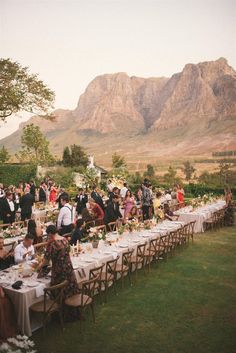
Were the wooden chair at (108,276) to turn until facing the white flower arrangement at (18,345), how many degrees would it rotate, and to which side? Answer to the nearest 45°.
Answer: approximately 90° to its left

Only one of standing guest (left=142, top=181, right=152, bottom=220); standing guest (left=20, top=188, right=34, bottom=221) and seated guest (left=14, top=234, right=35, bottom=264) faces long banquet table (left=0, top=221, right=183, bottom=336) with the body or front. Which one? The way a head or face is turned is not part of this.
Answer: the seated guest

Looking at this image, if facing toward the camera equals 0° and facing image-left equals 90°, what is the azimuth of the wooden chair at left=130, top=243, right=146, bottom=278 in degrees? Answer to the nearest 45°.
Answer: approximately 135°

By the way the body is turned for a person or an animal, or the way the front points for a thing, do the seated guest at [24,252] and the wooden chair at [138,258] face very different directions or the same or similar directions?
very different directions

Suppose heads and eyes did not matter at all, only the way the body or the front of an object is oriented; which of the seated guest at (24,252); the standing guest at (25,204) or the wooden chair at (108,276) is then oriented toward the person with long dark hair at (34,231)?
the wooden chair

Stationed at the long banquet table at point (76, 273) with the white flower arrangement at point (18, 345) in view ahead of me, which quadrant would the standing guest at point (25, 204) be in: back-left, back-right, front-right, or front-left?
back-right

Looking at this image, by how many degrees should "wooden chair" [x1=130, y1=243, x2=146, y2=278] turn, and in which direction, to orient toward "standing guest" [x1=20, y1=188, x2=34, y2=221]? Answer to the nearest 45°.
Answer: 0° — it already faces them

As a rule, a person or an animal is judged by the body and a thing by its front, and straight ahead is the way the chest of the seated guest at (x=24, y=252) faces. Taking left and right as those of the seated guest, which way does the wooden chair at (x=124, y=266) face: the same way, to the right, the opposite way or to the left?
the opposite way

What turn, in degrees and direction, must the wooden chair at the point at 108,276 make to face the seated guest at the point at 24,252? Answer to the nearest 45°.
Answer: approximately 45° to its left
